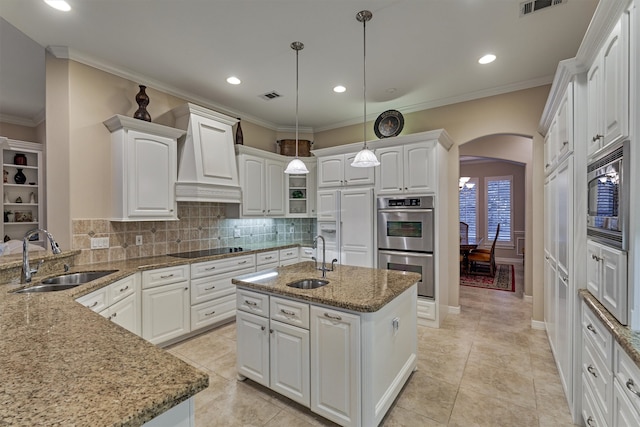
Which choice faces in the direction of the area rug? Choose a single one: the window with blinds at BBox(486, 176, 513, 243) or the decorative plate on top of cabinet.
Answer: the window with blinds

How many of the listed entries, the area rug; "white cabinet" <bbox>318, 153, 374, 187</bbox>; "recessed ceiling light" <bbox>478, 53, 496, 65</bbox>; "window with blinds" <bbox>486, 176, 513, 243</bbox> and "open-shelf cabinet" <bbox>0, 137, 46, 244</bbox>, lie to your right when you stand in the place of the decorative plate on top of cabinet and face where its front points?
2

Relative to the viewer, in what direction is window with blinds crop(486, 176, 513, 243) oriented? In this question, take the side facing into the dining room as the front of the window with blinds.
toward the camera

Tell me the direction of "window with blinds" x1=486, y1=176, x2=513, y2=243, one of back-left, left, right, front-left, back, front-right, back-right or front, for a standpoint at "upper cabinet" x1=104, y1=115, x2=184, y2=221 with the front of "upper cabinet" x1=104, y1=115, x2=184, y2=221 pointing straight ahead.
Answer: front-left

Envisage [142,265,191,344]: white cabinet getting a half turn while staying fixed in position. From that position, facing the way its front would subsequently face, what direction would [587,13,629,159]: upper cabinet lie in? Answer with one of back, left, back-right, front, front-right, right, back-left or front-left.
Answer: back

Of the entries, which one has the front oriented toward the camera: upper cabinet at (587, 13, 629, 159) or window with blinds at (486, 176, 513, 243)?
the window with blinds

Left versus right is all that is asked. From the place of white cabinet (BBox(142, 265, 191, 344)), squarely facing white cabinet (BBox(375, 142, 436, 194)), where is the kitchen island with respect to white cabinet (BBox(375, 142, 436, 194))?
right

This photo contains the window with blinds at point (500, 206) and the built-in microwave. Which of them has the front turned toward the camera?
the window with blinds

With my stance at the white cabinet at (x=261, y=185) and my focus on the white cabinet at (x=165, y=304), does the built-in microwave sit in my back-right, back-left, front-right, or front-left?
front-left

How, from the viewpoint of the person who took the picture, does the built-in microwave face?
facing to the left of the viewer

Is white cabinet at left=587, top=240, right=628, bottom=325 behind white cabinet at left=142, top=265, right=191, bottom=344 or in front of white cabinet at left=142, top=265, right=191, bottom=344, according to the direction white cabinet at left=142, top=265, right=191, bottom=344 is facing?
in front

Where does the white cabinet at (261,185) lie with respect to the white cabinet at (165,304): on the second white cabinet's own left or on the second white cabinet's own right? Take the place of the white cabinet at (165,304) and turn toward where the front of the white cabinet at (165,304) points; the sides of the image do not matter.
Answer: on the second white cabinet's own left

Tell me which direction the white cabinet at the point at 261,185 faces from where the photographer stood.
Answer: facing the viewer and to the right of the viewer

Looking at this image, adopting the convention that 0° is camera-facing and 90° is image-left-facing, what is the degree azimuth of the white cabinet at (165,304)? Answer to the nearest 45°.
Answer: approximately 315°

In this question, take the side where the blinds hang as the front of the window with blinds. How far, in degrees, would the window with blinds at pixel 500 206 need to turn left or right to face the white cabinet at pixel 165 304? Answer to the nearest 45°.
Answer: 0° — it already faces it

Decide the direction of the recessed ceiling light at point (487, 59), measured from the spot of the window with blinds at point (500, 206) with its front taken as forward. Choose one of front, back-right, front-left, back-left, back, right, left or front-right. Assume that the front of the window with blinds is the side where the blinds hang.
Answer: front

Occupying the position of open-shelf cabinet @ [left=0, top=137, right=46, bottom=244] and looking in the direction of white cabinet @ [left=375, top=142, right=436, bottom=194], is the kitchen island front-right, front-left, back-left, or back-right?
front-right
